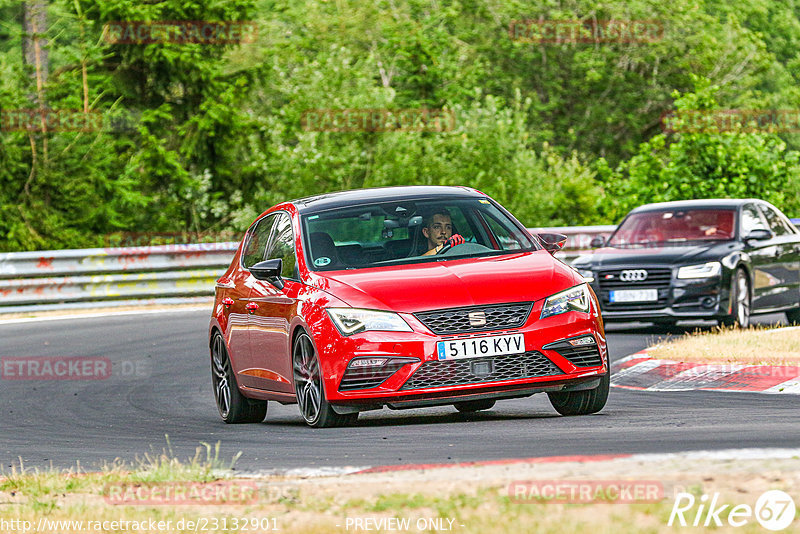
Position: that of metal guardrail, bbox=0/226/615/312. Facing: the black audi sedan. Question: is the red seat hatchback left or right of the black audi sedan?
right

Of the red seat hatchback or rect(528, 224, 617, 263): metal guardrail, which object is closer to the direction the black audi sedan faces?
the red seat hatchback

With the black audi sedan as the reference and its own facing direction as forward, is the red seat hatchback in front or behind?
in front

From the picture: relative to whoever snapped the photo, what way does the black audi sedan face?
facing the viewer and to the left of the viewer

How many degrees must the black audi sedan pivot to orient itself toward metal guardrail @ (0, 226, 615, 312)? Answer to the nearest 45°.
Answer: approximately 45° to its right

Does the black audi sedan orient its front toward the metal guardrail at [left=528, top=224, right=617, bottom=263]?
no

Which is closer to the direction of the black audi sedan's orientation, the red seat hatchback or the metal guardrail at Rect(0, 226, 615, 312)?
the red seat hatchback
